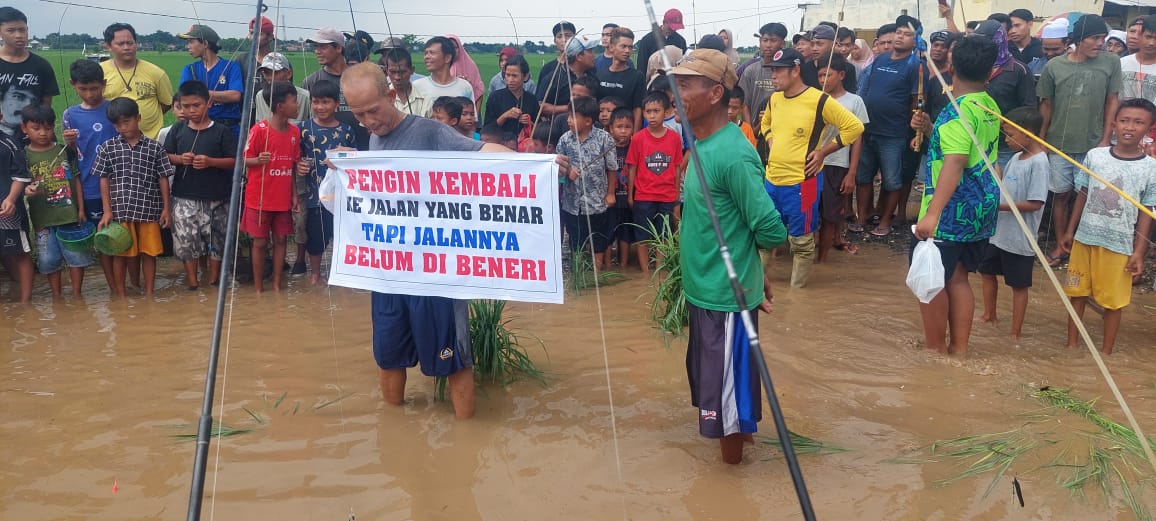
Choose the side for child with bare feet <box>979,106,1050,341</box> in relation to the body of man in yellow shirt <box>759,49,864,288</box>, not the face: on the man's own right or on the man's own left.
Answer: on the man's own left

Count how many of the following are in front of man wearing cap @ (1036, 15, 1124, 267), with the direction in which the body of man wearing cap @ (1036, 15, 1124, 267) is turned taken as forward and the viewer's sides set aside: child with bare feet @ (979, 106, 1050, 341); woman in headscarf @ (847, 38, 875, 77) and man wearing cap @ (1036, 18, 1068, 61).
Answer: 1

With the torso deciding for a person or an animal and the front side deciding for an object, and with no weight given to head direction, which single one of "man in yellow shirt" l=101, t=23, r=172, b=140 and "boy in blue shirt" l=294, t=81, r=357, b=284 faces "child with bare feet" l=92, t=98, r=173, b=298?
the man in yellow shirt

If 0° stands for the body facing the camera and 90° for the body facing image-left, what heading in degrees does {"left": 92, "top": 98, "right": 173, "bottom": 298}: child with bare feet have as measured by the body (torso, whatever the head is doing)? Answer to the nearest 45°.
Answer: approximately 0°

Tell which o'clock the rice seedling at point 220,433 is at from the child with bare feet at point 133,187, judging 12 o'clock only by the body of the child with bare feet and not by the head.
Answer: The rice seedling is roughly at 12 o'clock from the child with bare feet.

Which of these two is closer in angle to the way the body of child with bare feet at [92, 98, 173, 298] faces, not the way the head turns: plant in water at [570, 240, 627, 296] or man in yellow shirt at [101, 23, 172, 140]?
the plant in water

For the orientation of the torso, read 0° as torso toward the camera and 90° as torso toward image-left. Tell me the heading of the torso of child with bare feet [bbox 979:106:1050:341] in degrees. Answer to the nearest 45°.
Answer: approximately 45°

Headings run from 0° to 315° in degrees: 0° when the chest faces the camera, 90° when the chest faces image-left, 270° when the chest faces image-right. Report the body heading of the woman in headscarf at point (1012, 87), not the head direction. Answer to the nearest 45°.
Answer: approximately 45°

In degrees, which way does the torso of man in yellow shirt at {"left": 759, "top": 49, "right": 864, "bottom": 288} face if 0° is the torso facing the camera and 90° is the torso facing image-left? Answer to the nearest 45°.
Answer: approximately 45°

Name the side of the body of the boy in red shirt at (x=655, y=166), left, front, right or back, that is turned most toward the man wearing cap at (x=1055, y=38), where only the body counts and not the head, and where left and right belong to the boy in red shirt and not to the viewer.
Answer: left
